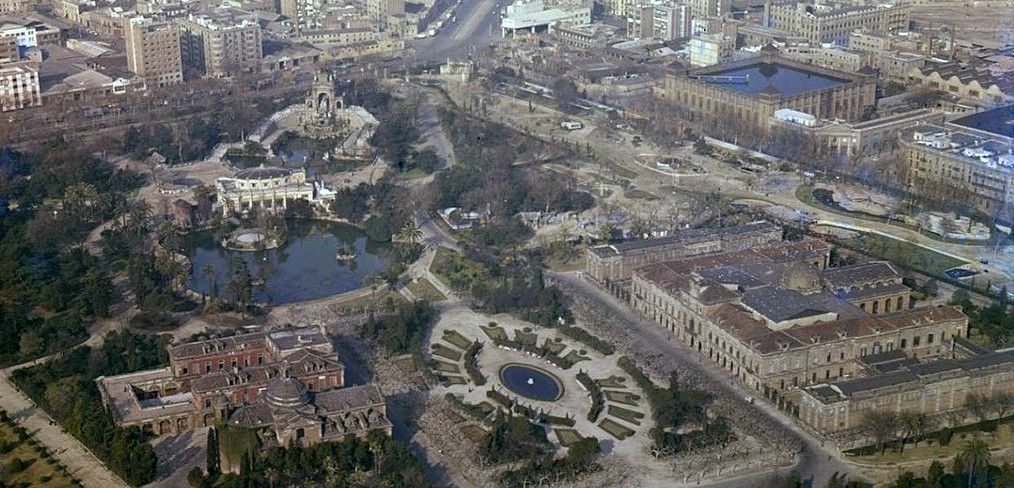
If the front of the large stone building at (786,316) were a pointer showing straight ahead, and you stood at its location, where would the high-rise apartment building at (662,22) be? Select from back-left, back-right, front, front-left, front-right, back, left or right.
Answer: back-right

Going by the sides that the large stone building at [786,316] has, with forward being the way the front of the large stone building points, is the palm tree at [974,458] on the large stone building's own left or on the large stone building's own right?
on the large stone building's own left

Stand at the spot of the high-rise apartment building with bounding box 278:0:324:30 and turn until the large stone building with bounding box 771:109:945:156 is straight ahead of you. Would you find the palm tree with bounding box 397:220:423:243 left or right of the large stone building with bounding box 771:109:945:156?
right

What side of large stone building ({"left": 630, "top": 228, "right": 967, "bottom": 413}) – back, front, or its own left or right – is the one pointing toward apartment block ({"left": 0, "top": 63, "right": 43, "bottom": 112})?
right

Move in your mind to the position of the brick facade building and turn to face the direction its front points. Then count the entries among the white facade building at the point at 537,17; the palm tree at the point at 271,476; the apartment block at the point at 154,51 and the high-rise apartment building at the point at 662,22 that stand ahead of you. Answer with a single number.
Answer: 1

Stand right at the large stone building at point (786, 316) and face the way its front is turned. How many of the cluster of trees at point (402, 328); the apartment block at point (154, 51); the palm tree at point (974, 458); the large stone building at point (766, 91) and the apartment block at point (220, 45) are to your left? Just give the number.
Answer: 1

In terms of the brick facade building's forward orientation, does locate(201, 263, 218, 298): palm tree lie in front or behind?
behind

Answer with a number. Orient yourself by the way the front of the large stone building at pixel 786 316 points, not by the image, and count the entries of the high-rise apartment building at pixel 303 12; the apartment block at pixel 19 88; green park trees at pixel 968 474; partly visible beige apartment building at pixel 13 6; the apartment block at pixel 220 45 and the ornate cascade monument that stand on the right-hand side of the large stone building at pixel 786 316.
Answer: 5

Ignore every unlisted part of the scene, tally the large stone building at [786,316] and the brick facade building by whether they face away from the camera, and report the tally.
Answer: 0

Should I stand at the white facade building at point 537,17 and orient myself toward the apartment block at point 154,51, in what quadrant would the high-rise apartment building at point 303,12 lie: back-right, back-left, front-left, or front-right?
front-right

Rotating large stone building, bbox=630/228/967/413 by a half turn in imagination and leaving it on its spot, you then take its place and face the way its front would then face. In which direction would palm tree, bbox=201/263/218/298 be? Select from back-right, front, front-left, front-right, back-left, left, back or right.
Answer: back-left

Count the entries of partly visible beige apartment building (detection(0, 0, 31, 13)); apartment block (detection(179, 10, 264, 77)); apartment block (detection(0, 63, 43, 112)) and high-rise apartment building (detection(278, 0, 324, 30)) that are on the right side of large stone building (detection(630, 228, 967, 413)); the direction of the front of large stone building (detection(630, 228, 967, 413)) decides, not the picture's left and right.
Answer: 4

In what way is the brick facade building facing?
toward the camera

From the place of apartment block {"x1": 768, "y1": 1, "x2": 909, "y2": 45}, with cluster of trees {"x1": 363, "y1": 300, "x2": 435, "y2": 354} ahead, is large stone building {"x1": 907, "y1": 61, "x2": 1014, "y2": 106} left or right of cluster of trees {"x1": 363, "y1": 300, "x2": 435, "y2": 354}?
left

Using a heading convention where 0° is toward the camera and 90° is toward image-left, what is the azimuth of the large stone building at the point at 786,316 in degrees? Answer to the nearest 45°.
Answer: approximately 45°

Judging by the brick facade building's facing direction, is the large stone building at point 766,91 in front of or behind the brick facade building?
behind

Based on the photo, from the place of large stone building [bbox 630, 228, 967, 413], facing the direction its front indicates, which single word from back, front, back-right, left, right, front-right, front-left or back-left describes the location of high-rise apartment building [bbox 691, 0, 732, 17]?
back-right
